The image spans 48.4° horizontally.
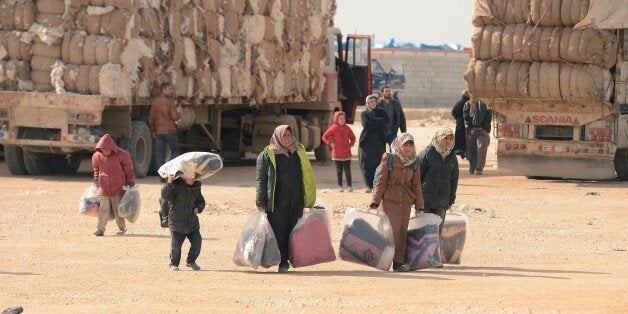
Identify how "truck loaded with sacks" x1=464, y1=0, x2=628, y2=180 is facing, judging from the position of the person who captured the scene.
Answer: facing away from the viewer and to the right of the viewer

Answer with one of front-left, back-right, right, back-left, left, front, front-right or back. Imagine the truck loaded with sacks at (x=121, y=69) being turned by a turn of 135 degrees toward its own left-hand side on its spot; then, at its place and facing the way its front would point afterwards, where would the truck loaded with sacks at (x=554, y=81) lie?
back

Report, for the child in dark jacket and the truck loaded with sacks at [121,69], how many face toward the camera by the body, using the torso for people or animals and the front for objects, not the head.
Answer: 1

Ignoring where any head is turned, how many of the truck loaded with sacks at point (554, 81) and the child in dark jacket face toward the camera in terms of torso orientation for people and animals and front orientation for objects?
1

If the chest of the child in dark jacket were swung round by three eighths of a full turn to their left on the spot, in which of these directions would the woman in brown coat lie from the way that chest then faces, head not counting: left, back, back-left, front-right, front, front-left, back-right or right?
front-right

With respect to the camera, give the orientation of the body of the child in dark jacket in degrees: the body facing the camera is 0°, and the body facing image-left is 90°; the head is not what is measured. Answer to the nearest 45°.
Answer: approximately 0°

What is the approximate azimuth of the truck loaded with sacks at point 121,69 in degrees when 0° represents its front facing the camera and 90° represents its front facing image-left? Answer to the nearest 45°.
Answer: approximately 225°

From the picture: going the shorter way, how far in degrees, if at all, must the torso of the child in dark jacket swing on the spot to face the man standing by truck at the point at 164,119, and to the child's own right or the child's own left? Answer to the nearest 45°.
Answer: approximately 180°

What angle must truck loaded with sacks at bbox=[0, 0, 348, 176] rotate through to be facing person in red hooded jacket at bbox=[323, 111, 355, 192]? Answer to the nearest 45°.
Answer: approximately 90° to its right

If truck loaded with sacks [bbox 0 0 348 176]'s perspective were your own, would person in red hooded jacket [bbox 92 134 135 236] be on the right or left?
on its right

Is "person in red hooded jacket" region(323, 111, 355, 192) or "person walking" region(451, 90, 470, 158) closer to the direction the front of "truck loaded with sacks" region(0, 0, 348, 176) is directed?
the person walking
